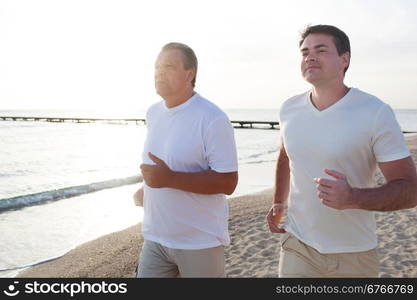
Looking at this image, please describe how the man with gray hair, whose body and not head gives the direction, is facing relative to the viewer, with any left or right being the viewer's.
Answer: facing the viewer and to the left of the viewer
